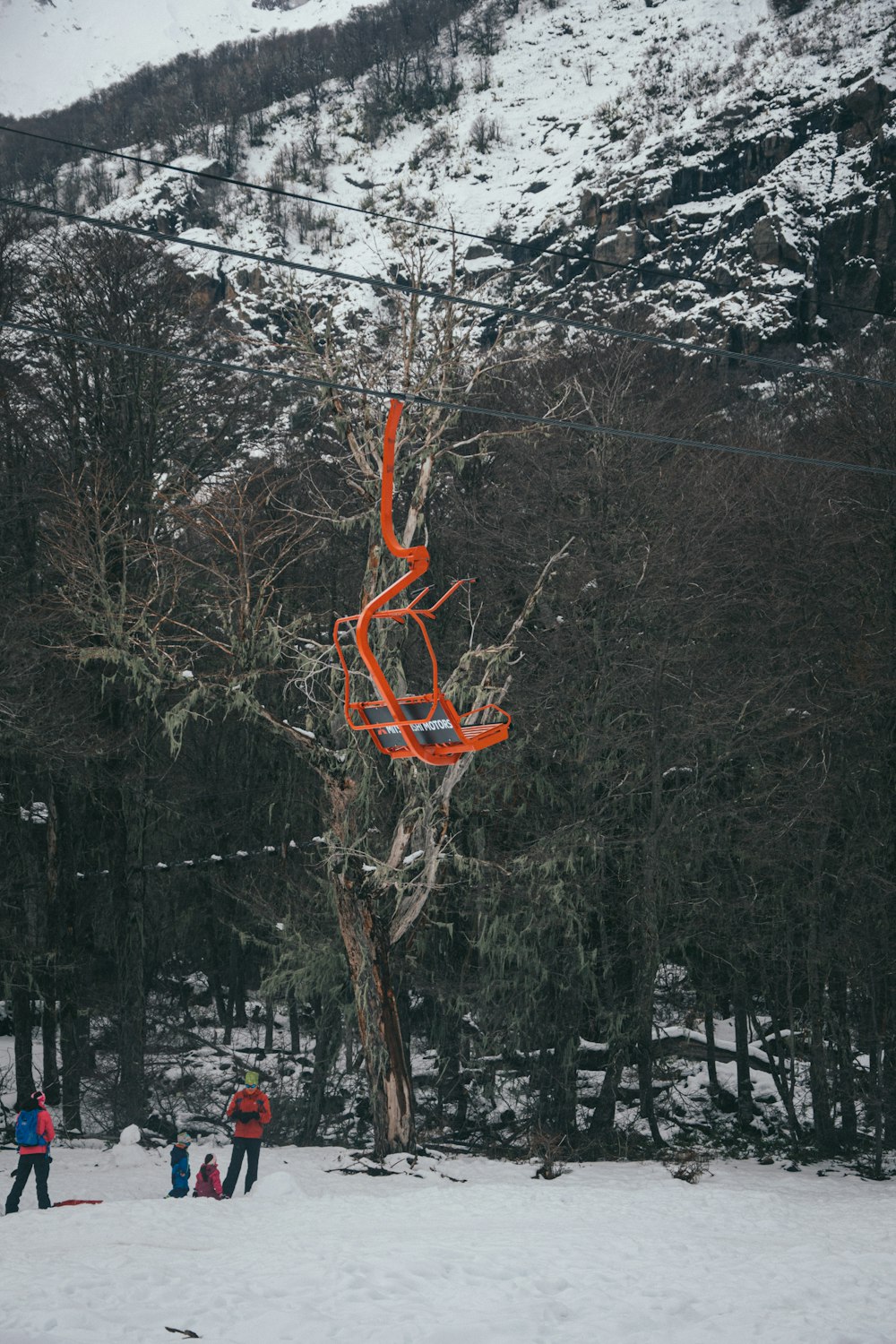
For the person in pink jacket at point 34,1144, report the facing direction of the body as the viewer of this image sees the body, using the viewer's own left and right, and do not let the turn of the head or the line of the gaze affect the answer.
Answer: facing away from the viewer and to the right of the viewer

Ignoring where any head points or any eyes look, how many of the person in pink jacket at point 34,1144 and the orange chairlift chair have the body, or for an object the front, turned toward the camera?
0
